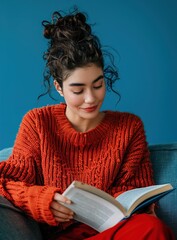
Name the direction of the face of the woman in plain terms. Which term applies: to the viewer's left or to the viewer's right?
to the viewer's right

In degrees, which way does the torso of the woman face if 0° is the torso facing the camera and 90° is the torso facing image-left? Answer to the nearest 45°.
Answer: approximately 0°
